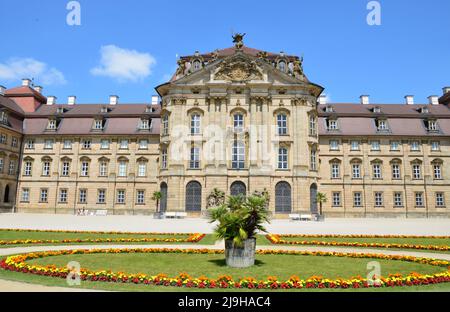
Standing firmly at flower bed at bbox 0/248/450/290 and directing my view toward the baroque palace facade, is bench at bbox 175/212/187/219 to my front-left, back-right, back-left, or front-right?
front-left

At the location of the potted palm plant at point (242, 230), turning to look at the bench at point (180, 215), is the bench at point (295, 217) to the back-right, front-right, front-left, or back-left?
front-right

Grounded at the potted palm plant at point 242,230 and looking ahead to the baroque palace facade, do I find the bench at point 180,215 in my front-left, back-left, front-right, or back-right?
front-left

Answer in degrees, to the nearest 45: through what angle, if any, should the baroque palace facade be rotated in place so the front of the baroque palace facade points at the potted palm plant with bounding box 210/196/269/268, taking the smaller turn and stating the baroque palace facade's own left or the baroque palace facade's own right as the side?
0° — it already faces it

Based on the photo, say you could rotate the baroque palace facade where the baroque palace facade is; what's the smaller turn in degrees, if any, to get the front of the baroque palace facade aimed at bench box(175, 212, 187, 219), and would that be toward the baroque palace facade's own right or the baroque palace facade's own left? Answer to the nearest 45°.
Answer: approximately 90° to the baroque palace facade's own right

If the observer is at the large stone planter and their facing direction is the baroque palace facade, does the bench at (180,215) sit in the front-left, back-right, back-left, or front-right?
front-left

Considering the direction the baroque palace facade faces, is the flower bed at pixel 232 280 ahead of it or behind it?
ahead

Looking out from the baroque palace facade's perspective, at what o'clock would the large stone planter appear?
The large stone planter is roughly at 12 o'clock from the baroque palace facade.

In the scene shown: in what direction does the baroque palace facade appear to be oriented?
toward the camera
